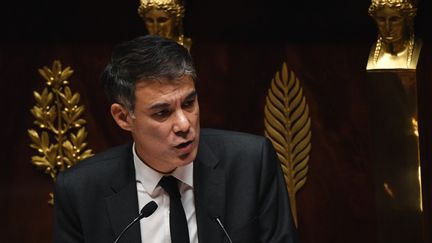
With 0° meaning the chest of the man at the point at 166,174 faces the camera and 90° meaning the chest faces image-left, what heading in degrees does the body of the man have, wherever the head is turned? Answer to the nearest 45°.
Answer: approximately 0°

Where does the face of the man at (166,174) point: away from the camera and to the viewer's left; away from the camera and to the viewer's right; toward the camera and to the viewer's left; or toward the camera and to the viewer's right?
toward the camera and to the viewer's right

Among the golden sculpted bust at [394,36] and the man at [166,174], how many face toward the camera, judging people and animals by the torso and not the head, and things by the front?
2

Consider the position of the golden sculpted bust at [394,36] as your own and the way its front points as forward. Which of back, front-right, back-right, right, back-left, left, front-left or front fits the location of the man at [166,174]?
front-right

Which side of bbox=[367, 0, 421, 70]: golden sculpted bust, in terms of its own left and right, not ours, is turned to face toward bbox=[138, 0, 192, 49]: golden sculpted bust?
right
